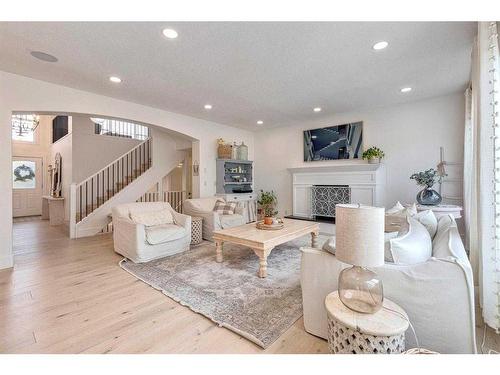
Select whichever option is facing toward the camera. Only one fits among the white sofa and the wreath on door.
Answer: the wreath on door

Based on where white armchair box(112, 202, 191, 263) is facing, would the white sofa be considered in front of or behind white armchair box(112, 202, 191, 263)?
in front

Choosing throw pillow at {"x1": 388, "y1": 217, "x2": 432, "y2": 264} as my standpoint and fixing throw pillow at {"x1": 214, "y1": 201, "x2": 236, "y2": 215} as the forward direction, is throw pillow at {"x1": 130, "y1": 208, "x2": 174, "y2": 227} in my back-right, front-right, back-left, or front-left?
front-left

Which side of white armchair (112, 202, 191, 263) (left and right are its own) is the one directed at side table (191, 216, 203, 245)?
left

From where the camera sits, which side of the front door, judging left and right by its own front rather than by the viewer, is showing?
front

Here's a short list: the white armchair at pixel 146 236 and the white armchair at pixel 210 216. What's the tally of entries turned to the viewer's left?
0

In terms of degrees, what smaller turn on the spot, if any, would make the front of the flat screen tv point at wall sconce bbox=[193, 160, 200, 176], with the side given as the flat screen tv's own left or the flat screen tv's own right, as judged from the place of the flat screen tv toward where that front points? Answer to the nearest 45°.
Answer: approximately 45° to the flat screen tv's own right

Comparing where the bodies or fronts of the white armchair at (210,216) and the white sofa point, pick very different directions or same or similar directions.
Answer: very different directions

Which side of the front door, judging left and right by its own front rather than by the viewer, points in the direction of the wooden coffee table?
front

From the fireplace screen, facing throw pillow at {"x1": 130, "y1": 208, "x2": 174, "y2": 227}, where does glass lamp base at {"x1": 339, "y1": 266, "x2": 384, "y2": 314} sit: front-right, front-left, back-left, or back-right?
front-left

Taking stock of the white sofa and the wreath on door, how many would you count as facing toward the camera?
1

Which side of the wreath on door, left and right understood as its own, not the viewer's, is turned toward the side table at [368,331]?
front

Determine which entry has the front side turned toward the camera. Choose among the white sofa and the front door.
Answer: the front door

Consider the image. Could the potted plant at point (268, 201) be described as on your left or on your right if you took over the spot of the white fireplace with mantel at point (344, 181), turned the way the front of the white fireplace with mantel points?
on your right

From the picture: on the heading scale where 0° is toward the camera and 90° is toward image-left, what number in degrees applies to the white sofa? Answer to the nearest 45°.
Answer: approximately 90°

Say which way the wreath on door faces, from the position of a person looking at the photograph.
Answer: facing the viewer

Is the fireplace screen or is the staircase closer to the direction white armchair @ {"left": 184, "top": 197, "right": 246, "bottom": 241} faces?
the fireplace screen

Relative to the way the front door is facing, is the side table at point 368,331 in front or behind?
in front

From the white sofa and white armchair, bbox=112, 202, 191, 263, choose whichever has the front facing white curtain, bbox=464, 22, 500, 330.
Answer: the white armchair
